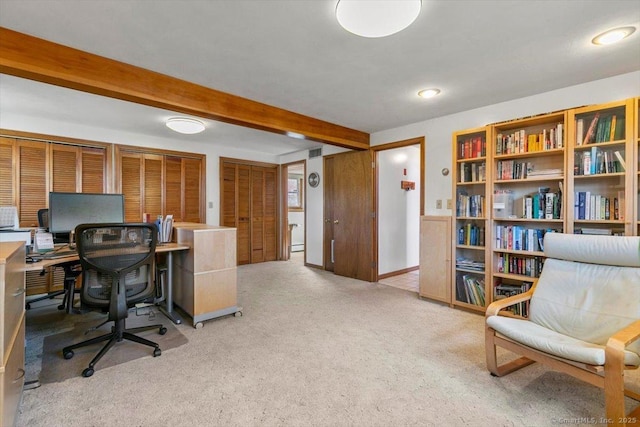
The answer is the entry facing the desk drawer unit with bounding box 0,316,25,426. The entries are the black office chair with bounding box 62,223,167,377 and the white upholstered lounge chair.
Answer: the white upholstered lounge chair

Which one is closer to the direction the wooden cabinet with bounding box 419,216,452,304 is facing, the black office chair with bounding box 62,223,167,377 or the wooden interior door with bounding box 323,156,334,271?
the black office chair

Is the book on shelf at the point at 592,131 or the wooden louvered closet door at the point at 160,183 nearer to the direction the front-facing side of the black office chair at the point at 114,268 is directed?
the wooden louvered closet door

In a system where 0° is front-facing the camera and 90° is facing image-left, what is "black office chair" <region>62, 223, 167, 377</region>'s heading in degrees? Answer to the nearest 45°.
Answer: approximately 180°

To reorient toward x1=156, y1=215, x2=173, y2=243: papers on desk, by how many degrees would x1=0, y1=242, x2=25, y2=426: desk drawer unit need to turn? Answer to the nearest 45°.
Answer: approximately 45° to its left

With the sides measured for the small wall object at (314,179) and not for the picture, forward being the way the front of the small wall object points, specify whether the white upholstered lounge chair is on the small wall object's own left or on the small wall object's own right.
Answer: on the small wall object's own left
